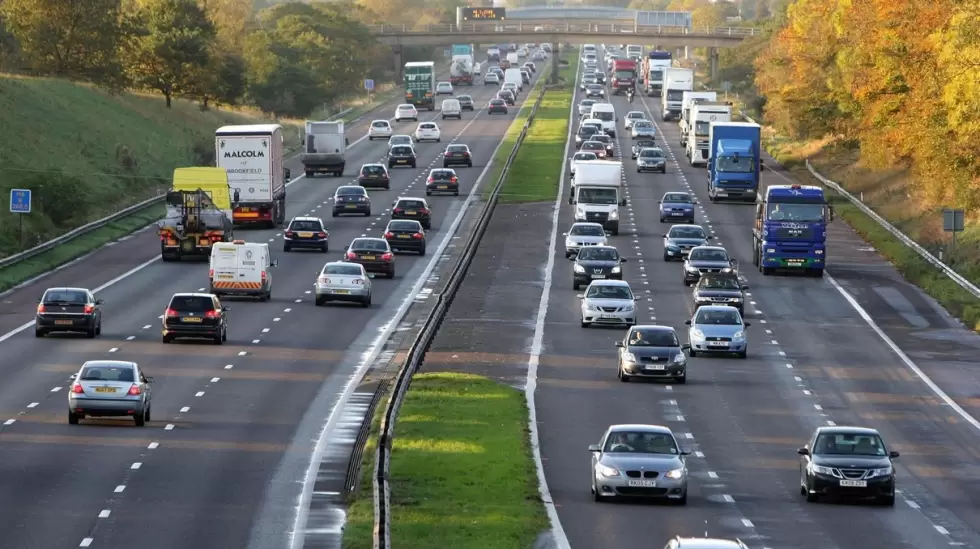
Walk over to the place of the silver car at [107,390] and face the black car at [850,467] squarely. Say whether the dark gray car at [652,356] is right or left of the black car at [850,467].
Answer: left

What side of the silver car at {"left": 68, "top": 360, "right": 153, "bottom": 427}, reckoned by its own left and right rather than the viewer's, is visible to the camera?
back

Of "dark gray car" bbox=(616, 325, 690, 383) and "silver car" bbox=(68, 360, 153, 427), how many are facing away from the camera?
1

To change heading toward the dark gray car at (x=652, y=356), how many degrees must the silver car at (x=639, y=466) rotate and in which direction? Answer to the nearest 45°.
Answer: approximately 180°

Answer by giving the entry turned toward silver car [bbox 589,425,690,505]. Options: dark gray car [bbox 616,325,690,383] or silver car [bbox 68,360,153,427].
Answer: the dark gray car

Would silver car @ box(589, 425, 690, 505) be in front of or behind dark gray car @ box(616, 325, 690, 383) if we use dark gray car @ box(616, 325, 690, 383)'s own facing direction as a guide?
in front

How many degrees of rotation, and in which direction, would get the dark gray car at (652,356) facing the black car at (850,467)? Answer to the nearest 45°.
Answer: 0° — it already faces it

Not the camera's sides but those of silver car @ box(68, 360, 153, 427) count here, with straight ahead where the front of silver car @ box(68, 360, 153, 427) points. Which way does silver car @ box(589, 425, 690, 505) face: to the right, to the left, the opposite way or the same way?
the opposite way
